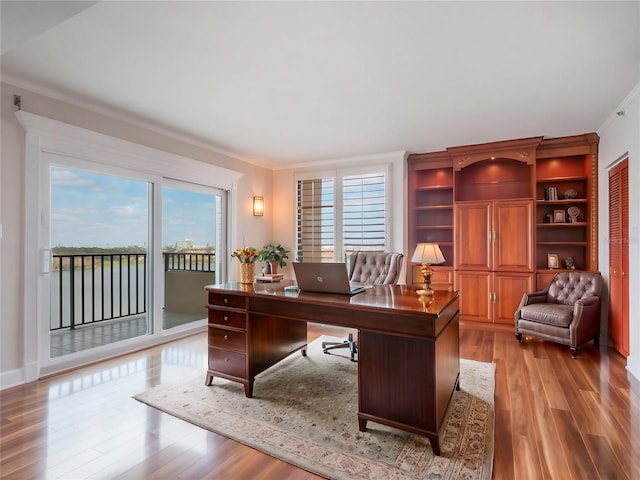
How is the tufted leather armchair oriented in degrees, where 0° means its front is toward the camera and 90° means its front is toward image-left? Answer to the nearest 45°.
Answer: approximately 45°

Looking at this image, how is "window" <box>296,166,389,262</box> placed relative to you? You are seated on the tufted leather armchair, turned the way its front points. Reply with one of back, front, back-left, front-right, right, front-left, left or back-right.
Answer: front-right

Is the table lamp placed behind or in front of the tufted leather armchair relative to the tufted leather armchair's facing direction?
in front

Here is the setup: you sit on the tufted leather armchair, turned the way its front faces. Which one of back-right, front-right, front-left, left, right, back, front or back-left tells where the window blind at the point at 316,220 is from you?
front-right

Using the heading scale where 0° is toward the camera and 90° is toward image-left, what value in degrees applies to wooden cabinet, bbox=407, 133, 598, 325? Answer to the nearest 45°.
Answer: approximately 45°

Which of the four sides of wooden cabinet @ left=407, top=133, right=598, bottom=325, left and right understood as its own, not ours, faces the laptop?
front
